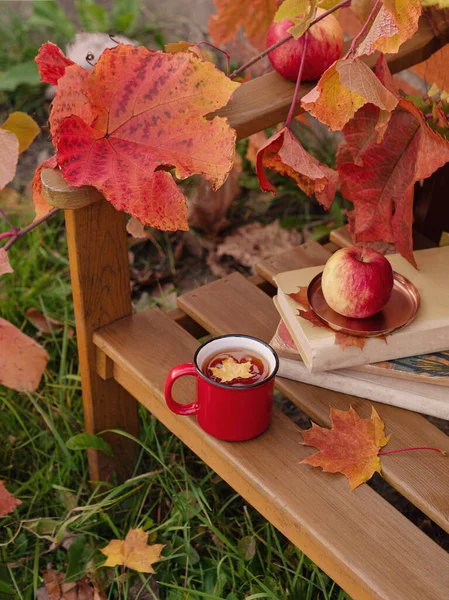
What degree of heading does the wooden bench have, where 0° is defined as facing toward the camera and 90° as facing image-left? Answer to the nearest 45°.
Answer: approximately 45°

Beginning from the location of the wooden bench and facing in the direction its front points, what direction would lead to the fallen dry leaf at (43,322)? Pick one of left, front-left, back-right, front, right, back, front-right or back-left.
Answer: right

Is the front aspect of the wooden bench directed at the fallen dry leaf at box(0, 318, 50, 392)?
no

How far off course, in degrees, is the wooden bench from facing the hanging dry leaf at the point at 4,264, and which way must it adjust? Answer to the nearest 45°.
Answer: approximately 45° to its right

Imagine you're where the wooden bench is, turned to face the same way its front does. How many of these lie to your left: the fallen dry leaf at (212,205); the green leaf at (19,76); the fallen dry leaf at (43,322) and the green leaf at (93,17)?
0

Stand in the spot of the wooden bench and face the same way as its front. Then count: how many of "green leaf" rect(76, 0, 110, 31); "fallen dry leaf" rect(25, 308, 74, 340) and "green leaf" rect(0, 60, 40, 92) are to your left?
0

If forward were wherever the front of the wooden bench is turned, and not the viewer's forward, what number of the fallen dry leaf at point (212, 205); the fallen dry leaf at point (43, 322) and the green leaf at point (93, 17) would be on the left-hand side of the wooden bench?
0

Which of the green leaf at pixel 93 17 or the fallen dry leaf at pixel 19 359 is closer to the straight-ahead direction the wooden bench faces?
the fallen dry leaf

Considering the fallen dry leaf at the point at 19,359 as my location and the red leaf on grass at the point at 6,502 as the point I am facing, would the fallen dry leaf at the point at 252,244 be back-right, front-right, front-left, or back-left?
back-left

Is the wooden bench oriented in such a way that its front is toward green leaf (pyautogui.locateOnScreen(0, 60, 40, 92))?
no

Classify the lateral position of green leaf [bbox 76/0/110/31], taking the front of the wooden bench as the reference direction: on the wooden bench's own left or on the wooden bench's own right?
on the wooden bench's own right
